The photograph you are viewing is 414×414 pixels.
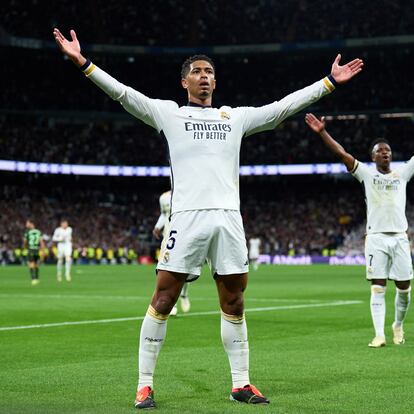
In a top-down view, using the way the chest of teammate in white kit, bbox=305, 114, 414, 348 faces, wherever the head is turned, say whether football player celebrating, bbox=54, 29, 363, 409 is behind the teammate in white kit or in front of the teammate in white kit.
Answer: in front

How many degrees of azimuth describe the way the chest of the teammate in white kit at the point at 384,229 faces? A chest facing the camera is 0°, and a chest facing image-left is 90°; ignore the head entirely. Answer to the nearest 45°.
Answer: approximately 0°

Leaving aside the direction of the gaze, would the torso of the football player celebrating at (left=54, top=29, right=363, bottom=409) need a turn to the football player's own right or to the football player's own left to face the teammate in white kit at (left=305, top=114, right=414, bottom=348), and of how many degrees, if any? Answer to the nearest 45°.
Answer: approximately 135° to the football player's own left

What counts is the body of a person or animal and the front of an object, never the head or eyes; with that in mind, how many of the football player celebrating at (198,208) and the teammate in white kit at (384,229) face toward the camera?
2
